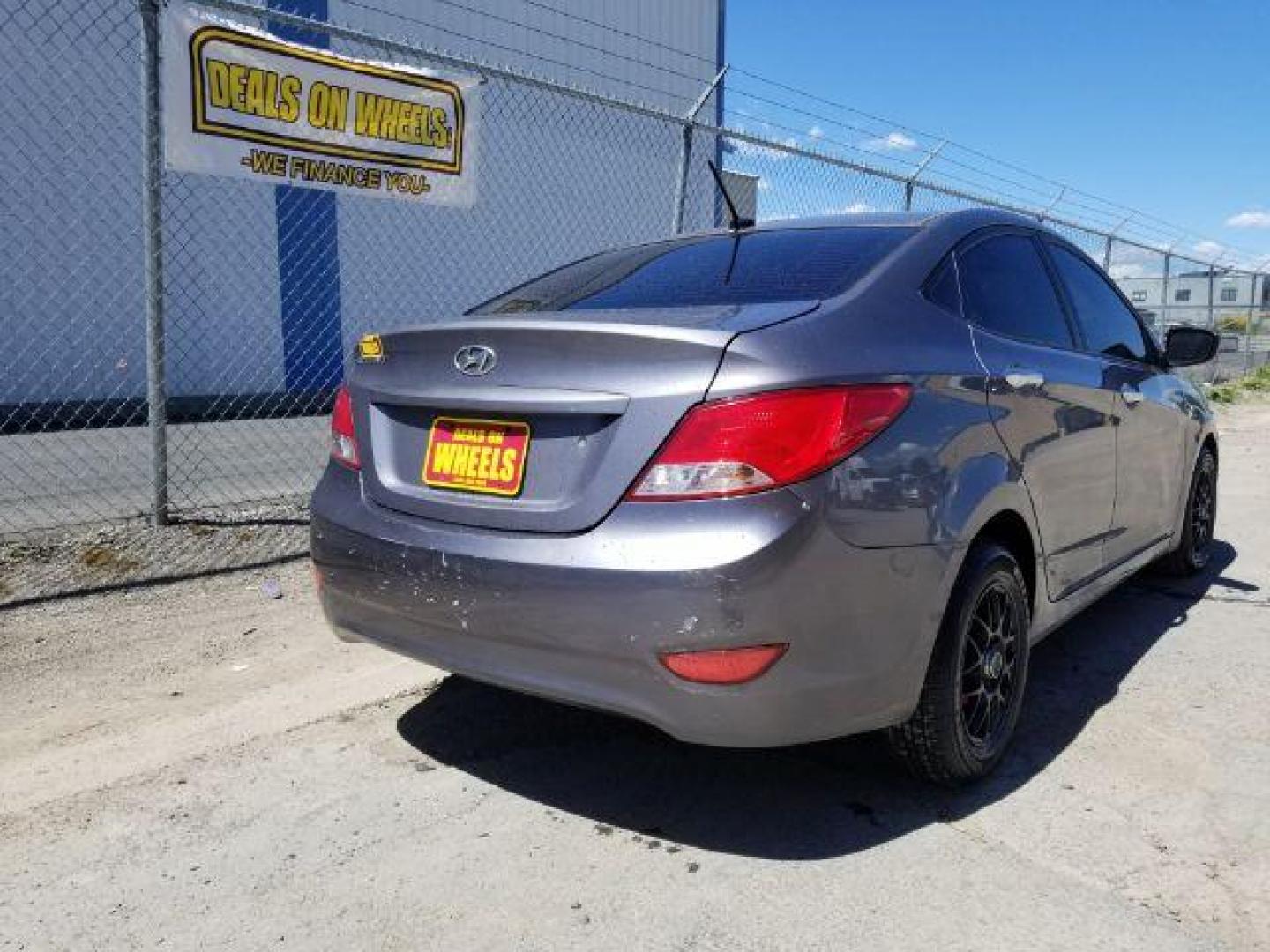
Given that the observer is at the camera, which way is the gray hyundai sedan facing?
facing away from the viewer and to the right of the viewer

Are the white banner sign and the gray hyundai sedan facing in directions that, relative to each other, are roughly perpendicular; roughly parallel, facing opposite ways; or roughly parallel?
roughly perpendicular

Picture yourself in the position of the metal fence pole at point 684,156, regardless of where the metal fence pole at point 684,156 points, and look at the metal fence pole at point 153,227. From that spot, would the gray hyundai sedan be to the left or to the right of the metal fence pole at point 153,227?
left

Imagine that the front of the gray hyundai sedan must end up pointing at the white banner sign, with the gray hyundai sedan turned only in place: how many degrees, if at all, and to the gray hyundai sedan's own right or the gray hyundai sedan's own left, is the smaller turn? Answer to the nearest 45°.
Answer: approximately 90° to the gray hyundai sedan's own left

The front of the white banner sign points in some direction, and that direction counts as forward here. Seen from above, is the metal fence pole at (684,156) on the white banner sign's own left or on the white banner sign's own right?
on the white banner sign's own left

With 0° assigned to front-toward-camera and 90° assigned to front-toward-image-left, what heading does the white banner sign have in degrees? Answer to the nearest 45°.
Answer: approximately 315°

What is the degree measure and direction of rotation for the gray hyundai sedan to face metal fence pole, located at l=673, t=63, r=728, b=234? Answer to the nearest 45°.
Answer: approximately 45° to its left

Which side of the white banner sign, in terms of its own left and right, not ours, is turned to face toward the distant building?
left
